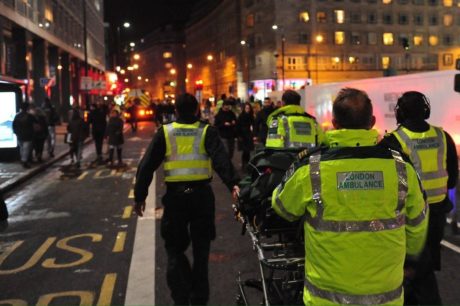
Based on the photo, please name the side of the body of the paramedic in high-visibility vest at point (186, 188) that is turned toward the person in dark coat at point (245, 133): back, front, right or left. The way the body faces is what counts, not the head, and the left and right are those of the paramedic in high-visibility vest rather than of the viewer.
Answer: front

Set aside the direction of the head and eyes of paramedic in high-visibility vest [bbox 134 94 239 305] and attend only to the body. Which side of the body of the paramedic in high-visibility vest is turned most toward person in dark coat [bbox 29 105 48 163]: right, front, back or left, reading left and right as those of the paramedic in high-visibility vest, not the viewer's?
front

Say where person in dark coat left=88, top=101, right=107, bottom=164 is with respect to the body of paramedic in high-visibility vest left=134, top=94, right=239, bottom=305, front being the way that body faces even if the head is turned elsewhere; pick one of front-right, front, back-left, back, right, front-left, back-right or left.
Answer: front

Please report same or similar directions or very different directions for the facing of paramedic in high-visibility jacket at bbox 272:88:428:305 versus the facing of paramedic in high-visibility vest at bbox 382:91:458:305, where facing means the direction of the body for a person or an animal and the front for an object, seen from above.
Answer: same or similar directions

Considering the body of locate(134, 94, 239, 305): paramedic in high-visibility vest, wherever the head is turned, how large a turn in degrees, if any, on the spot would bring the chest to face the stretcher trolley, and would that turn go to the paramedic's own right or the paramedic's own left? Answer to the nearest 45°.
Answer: approximately 135° to the paramedic's own right

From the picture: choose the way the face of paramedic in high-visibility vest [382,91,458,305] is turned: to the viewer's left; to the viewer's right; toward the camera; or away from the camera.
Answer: away from the camera

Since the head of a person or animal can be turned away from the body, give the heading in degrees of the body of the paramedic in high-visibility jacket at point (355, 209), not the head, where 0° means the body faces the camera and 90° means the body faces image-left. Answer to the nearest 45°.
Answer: approximately 180°

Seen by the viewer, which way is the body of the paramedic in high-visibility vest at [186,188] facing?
away from the camera

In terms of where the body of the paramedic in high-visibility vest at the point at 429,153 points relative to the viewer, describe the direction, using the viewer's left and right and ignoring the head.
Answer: facing away from the viewer

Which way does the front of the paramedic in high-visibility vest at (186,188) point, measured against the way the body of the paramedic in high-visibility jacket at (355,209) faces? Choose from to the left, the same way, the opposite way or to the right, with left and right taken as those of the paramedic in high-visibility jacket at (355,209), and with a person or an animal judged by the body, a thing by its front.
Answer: the same way

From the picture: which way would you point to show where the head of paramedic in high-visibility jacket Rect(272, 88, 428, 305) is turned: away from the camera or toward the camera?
away from the camera

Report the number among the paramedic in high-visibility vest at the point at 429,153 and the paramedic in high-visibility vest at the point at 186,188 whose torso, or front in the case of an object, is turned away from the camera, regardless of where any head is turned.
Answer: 2

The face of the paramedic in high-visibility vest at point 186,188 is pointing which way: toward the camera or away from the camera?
away from the camera

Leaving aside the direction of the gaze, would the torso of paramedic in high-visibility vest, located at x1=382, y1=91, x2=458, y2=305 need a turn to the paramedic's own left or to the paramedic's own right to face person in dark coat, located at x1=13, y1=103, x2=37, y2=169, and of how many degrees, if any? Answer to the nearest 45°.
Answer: approximately 45° to the paramedic's own left

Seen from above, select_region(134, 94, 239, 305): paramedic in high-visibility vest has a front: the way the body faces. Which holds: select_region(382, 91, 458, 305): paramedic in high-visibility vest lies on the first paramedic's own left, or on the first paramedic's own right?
on the first paramedic's own right

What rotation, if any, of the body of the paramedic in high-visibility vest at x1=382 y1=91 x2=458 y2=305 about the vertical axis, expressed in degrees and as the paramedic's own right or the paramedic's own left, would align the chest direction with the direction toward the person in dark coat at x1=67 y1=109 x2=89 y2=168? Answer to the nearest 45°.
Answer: approximately 45° to the paramedic's own left
